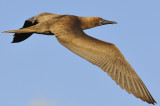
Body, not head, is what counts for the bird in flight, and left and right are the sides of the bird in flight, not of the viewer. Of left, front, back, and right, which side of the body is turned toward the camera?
right
